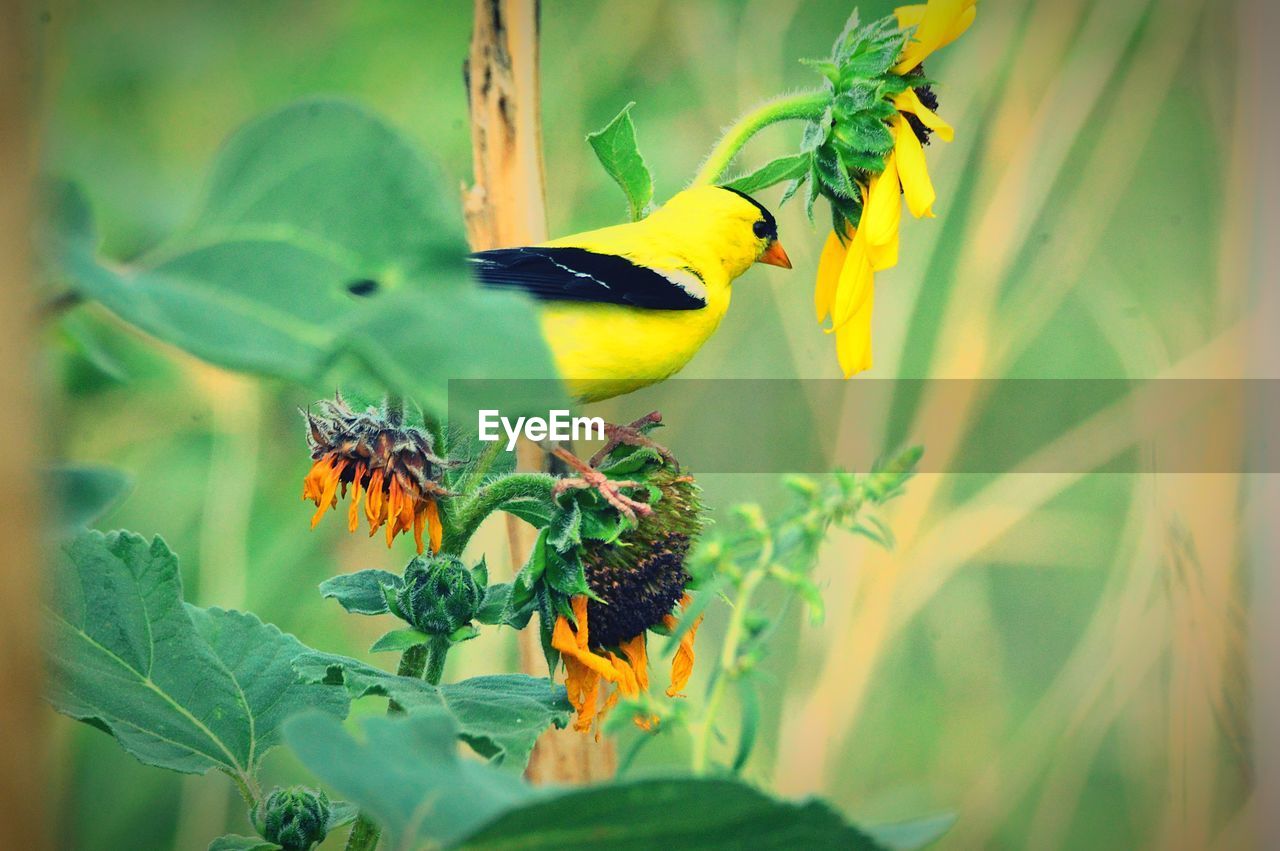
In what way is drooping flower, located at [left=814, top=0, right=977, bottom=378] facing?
to the viewer's right

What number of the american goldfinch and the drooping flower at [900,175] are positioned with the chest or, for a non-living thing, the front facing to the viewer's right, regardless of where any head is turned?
2

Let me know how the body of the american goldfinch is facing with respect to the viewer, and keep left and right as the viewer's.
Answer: facing to the right of the viewer
